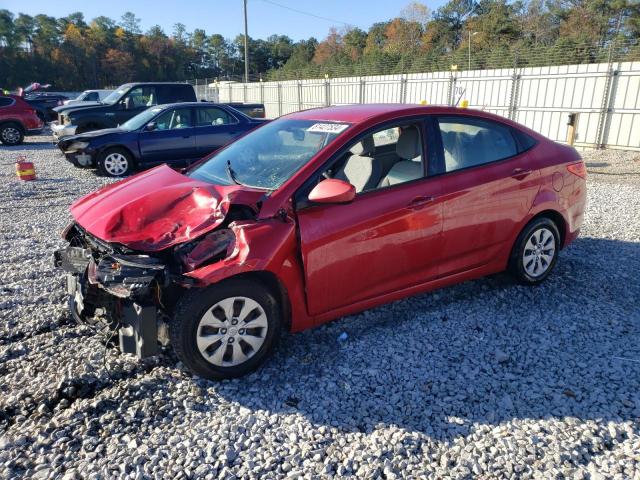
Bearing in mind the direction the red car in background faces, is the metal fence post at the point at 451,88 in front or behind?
behind

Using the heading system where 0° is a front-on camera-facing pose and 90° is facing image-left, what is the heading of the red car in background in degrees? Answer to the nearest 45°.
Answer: approximately 90°

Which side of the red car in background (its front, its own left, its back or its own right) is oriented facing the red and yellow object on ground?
left

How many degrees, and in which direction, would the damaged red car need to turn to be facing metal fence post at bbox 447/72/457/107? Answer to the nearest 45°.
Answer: approximately 135° to its right

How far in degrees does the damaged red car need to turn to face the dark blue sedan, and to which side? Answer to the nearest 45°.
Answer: approximately 90° to its right

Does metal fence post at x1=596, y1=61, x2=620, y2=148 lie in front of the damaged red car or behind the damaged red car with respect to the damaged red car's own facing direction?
behind

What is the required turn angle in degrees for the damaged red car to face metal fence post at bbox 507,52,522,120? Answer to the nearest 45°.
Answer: approximately 180°

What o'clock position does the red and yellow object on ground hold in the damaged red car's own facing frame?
The red and yellow object on ground is roughly at 3 o'clock from the damaged red car.

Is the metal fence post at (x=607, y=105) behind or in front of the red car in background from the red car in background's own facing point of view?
behind

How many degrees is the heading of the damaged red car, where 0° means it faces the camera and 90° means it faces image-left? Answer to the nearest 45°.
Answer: approximately 45°

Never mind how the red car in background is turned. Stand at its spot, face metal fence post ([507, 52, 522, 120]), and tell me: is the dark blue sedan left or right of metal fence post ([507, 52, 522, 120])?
right
